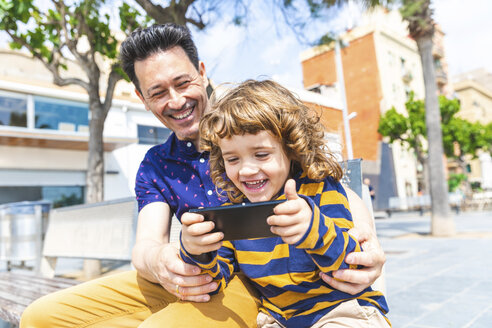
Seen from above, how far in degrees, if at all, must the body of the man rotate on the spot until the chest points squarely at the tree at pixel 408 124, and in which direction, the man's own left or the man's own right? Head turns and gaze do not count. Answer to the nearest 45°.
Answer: approximately 135° to the man's own left

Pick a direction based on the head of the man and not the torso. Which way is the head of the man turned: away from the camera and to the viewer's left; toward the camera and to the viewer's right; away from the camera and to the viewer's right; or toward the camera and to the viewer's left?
toward the camera and to the viewer's right

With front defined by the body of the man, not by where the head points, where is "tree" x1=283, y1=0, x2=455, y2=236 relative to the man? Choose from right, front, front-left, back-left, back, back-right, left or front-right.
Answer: back-left

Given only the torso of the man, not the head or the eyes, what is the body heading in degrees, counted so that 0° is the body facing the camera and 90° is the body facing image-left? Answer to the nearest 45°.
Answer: approximately 0°

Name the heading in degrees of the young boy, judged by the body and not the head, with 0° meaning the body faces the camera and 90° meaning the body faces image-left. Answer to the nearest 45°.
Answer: approximately 45°

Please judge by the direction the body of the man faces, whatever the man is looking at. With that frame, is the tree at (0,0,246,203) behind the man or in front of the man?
behind
